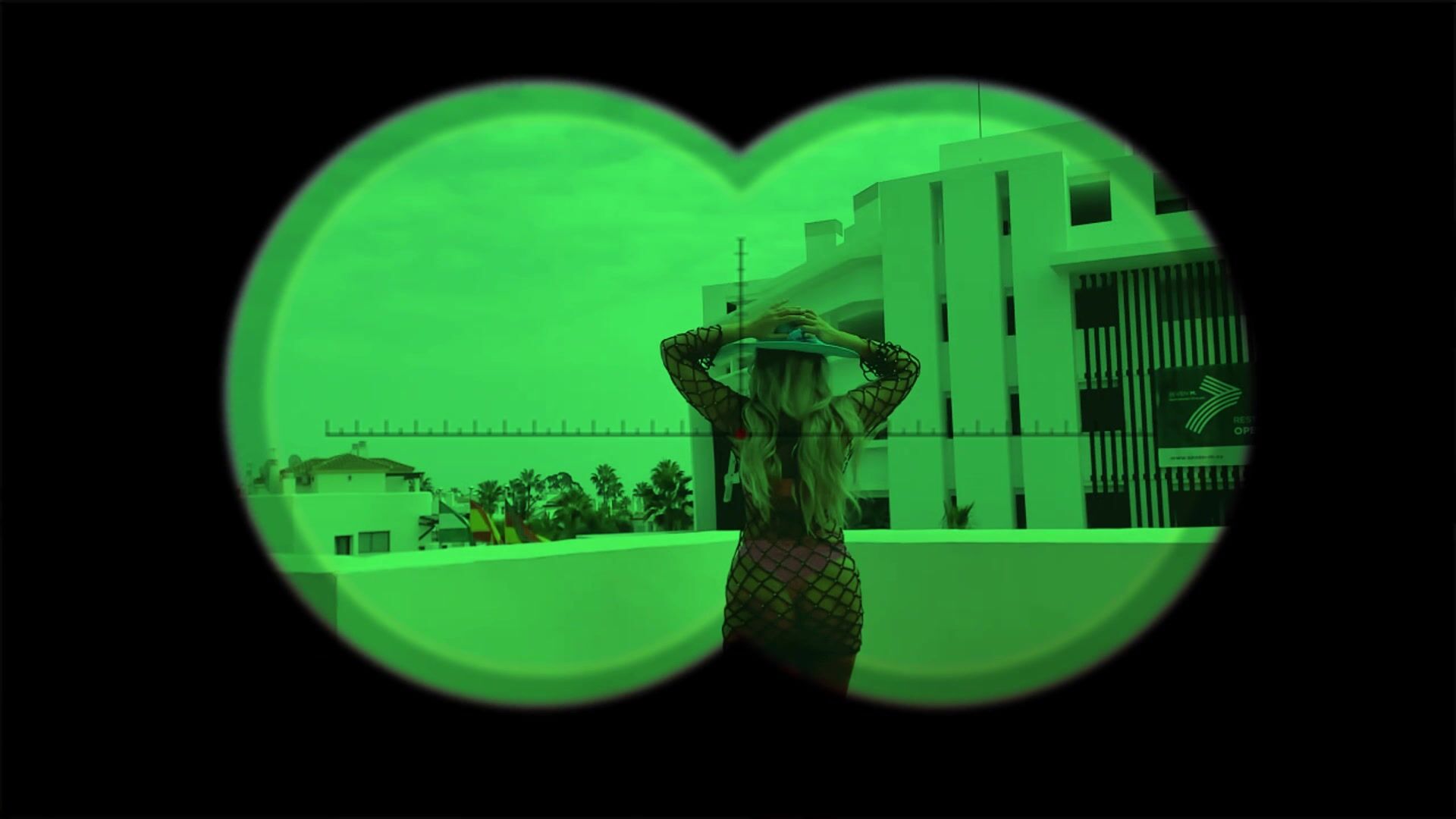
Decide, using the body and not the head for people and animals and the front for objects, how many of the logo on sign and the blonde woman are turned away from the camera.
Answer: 1

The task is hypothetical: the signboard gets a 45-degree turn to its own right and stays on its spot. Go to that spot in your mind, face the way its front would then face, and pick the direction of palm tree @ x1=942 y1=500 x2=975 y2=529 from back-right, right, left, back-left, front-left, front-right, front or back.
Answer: right

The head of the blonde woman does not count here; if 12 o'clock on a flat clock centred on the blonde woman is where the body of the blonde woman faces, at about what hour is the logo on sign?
The logo on sign is roughly at 1 o'clock from the blonde woman.

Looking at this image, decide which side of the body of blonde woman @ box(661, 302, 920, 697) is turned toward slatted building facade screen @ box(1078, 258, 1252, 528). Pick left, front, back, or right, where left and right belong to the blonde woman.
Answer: front

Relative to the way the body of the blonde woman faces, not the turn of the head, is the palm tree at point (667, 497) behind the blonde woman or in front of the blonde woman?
in front

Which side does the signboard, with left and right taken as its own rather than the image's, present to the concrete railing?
front

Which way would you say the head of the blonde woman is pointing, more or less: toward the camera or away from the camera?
away from the camera

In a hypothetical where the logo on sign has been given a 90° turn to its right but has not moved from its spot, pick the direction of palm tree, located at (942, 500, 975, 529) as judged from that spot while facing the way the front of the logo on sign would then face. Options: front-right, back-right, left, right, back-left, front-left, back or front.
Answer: front-right

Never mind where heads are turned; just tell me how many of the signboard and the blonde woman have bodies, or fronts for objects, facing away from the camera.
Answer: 1

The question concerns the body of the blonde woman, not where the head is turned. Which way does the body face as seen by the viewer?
away from the camera

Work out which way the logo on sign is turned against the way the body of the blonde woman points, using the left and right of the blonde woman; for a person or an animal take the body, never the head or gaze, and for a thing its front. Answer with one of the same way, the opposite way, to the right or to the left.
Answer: the opposite way

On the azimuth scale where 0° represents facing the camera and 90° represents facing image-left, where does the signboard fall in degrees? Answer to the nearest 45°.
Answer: approximately 0°
